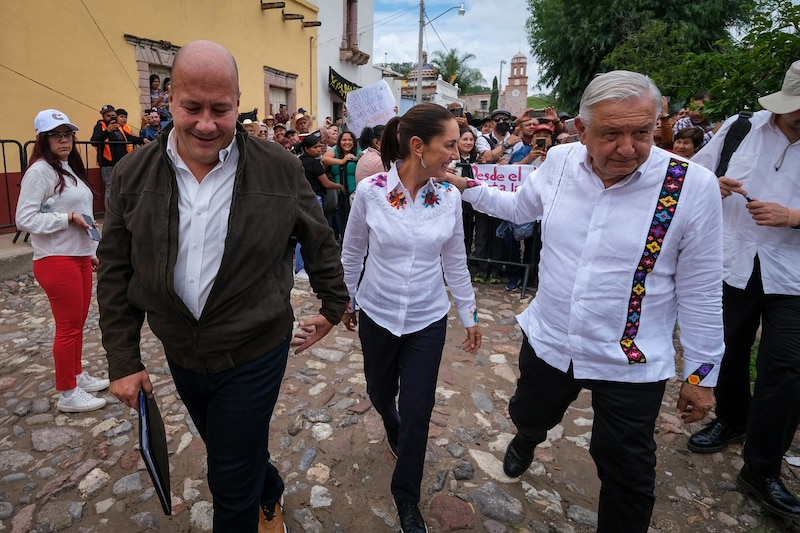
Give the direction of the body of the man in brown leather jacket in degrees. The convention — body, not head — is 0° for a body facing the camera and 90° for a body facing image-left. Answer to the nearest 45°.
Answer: approximately 0°

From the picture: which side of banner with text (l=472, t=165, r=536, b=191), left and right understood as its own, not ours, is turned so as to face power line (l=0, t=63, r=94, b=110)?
right

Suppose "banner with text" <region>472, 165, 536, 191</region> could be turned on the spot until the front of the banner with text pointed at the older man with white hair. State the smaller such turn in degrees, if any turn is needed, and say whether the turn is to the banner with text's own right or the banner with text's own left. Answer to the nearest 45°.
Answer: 0° — it already faces them

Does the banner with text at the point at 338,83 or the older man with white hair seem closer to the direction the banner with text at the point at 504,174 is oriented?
the older man with white hair

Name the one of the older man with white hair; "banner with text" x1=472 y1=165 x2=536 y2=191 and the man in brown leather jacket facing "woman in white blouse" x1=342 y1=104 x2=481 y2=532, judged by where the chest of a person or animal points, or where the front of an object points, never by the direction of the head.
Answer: the banner with text

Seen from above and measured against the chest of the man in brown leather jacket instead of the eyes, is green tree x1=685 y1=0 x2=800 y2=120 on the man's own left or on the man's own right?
on the man's own left

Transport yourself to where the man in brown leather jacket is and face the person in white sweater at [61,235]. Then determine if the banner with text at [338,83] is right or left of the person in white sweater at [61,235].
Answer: right

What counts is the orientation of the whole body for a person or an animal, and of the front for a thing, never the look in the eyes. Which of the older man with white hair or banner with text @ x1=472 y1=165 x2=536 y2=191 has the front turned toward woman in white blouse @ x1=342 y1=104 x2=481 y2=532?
the banner with text

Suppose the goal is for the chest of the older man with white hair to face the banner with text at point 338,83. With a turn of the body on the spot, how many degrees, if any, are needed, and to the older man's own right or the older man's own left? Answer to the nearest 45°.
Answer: approximately 135° to the older man's own right

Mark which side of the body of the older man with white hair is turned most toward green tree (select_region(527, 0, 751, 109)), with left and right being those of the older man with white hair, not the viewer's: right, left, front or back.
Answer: back
